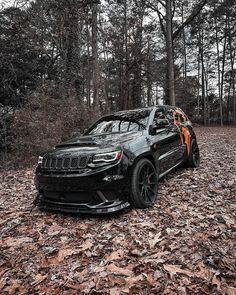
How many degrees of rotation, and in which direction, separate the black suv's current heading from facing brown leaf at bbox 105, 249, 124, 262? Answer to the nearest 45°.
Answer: approximately 45° to its left

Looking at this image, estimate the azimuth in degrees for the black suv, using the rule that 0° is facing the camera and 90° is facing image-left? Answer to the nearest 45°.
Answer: approximately 45°

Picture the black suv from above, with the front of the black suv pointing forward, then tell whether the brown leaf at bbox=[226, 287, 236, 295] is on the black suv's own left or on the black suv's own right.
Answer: on the black suv's own left

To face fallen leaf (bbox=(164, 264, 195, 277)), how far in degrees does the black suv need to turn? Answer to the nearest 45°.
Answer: approximately 90° to its left
